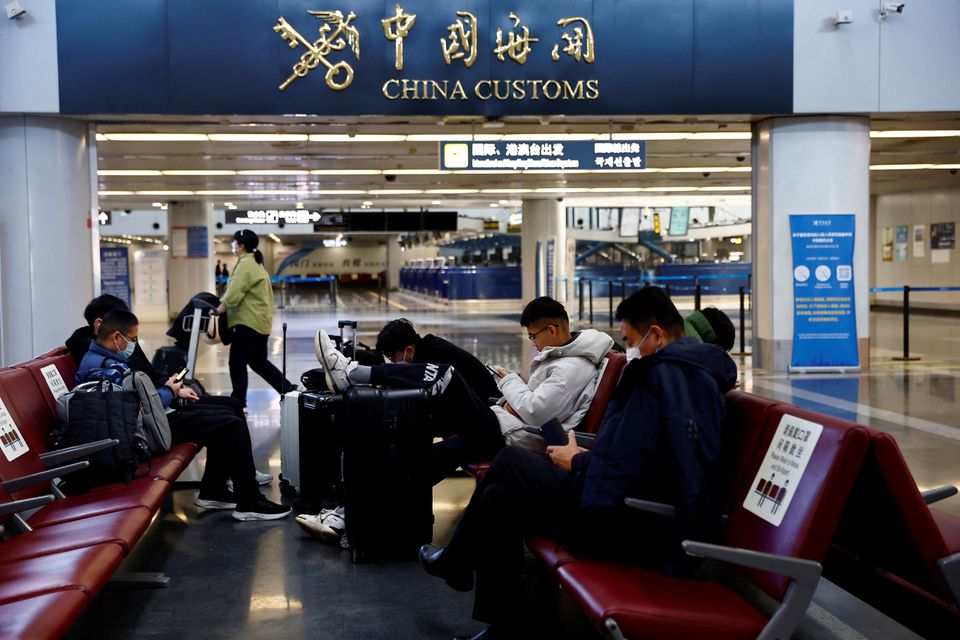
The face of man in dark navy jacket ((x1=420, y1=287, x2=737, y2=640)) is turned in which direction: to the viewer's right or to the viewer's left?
to the viewer's left

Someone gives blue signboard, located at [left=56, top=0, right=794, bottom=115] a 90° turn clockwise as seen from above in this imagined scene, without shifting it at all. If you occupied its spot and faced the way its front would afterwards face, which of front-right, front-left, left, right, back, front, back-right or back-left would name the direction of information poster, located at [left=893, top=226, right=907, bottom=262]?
back-right

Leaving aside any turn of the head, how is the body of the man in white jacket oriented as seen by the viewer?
to the viewer's left

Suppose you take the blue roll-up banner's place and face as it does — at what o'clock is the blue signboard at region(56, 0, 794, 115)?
The blue signboard is roughly at 2 o'clock from the blue roll-up banner.

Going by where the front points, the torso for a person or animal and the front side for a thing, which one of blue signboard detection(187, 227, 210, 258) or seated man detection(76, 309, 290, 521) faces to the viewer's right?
the seated man

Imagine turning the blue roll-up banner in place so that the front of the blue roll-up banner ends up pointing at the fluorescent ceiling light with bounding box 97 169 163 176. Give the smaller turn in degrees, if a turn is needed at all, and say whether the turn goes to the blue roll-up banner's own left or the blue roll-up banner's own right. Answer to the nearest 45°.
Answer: approximately 90° to the blue roll-up banner's own right

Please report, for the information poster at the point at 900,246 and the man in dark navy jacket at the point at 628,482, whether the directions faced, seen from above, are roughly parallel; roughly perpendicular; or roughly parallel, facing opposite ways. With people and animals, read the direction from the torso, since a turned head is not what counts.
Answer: roughly perpendicular

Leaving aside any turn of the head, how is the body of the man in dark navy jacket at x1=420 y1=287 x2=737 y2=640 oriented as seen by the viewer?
to the viewer's left

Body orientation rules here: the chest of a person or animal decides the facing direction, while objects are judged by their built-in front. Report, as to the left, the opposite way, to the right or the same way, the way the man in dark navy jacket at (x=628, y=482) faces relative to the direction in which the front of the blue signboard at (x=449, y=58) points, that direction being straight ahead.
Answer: to the right

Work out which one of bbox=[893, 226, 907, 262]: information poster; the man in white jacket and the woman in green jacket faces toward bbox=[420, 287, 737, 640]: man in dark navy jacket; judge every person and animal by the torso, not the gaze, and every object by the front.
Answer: the information poster

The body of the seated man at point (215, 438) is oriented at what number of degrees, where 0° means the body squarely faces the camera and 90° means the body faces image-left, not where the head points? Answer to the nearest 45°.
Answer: approximately 270°

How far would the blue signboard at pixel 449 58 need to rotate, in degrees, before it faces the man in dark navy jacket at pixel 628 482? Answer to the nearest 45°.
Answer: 0° — it already faces them

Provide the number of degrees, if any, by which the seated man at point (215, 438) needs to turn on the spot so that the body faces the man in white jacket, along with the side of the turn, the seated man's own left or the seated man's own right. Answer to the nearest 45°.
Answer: approximately 45° to the seated man's own right

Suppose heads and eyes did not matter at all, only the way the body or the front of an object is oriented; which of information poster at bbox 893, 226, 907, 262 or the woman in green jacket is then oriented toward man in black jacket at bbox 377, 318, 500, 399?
the information poster

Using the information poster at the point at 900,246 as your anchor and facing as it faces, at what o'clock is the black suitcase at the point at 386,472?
The black suitcase is roughly at 12 o'clock from the information poster.
